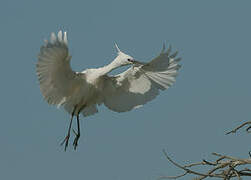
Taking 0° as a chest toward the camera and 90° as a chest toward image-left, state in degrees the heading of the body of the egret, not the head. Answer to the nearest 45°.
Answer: approximately 315°
